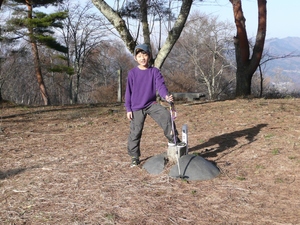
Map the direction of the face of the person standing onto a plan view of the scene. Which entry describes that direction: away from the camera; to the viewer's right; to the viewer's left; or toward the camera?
toward the camera

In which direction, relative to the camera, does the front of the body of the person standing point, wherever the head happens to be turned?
toward the camera

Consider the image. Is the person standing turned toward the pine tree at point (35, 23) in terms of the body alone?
no
